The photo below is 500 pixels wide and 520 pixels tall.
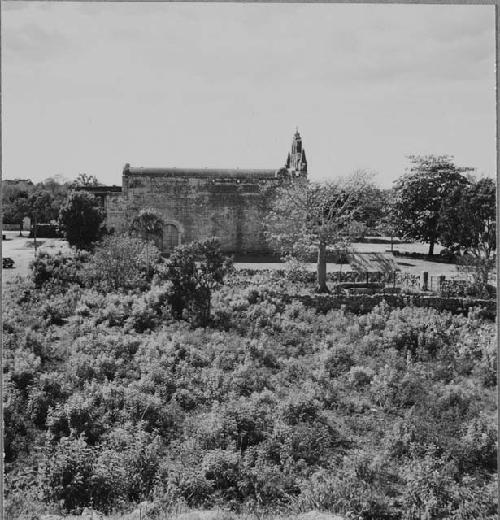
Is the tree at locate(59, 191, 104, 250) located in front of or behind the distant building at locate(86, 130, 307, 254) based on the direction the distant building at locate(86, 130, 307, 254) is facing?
behind

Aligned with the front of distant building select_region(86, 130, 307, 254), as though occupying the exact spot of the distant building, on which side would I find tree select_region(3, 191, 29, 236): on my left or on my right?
on my right

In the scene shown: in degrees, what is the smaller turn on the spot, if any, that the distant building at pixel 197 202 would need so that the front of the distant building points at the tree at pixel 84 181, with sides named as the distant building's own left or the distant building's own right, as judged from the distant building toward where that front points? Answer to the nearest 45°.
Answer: approximately 135° to the distant building's own left

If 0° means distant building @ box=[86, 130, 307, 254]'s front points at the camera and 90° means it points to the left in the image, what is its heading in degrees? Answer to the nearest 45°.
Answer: approximately 270°

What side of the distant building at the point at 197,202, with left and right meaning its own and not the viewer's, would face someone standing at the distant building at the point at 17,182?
right

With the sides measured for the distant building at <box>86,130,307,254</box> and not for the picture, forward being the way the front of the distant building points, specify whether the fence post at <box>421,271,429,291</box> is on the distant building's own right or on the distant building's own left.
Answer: on the distant building's own right
